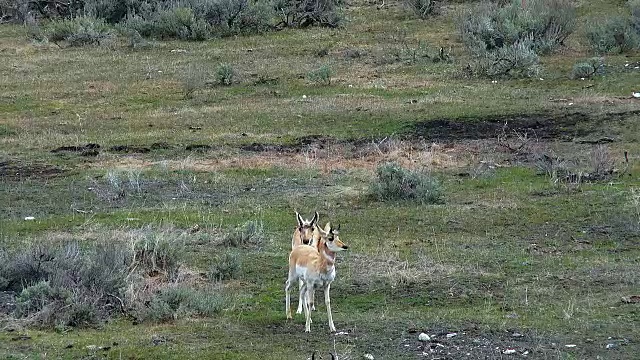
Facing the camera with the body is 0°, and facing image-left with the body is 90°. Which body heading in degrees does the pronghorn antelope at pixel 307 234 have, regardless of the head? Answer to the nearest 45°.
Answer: approximately 0°

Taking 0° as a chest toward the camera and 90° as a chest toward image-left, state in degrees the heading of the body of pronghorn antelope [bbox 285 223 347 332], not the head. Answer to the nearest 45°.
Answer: approximately 315°

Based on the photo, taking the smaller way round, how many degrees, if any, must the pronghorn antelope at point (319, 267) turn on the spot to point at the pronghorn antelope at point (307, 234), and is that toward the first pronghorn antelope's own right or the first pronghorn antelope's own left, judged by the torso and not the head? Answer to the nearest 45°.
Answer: approximately 135° to the first pronghorn antelope's own left

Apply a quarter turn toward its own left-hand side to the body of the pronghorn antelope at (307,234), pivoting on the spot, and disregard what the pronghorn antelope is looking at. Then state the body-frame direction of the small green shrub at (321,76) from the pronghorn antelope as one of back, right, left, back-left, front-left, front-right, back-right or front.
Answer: left

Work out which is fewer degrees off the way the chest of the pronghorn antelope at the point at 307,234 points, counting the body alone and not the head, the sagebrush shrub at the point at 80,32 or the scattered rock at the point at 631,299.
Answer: the scattered rock

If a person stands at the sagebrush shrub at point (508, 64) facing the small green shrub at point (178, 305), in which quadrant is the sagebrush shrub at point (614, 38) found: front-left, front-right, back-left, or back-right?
back-left

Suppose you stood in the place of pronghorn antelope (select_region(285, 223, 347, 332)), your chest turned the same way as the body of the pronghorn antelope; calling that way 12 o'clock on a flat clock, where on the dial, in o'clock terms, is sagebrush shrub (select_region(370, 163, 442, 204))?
The sagebrush shrub is roughly at 8 o'clock from the pronghorn antelope.

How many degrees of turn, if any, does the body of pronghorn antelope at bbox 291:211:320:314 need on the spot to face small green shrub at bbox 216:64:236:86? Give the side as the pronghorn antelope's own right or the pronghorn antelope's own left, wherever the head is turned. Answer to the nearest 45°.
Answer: approximately 180°

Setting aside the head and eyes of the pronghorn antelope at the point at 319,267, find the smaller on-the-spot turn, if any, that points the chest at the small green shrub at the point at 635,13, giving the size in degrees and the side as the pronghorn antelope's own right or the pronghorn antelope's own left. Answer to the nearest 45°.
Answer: approximately 90° to the pronghorn antelope's own left

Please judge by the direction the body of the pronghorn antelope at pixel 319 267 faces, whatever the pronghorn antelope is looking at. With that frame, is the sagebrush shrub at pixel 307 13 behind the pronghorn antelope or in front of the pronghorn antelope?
behind

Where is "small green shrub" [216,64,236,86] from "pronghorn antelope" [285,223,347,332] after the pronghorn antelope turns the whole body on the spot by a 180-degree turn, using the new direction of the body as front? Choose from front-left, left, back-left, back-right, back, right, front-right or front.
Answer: front-right
